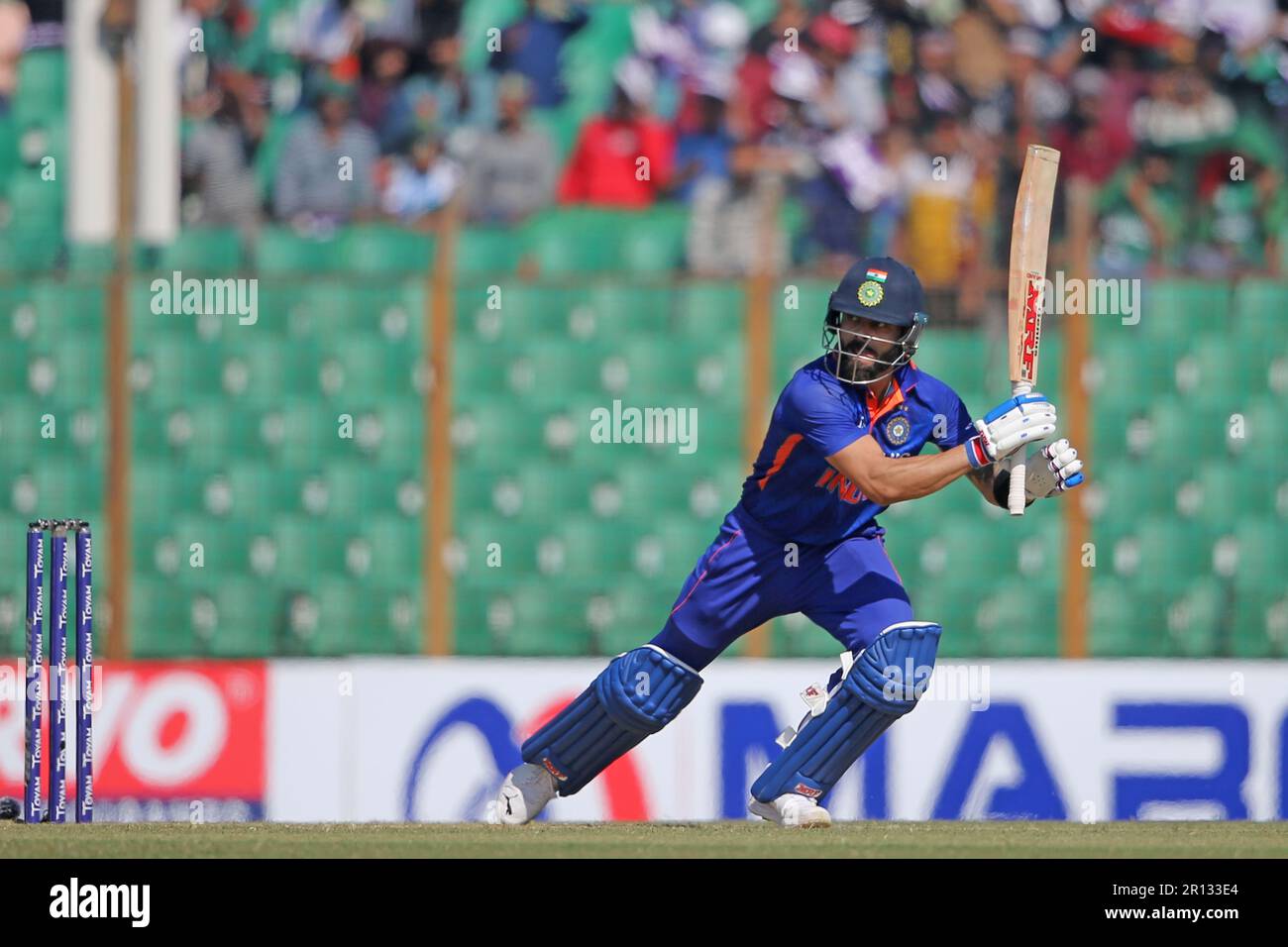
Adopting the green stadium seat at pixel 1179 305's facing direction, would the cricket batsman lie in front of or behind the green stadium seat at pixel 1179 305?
in front

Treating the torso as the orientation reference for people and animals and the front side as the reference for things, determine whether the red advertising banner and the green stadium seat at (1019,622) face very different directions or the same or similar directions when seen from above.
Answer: same or similar directions

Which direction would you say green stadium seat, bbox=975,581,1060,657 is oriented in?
toward the camera

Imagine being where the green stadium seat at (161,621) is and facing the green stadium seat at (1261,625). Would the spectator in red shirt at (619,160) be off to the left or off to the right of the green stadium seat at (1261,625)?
left

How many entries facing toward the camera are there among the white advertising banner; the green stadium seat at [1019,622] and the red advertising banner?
3

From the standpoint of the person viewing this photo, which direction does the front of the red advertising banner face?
facing the viewer

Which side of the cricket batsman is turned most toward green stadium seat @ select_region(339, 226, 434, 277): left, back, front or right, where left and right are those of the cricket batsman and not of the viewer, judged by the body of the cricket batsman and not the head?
back

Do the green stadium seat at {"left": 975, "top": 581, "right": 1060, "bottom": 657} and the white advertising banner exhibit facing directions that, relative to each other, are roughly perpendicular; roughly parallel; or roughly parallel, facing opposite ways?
roughly parallel

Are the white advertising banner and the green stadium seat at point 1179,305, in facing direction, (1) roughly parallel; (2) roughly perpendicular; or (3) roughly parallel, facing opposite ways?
roughly parallel

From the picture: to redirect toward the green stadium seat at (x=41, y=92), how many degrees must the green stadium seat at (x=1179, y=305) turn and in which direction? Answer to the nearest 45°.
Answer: approximately 90° to its right

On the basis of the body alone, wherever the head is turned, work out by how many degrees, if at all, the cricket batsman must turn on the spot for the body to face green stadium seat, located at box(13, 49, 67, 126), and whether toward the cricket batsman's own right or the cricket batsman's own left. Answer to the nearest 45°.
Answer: approximately 180°

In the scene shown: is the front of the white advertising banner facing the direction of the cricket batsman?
yes

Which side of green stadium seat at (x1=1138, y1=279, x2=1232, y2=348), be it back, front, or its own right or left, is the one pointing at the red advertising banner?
right

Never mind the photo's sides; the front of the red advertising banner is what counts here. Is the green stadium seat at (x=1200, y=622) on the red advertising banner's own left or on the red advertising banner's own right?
on the red advertising banner's own left

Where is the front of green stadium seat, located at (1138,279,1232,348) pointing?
toward the camera
